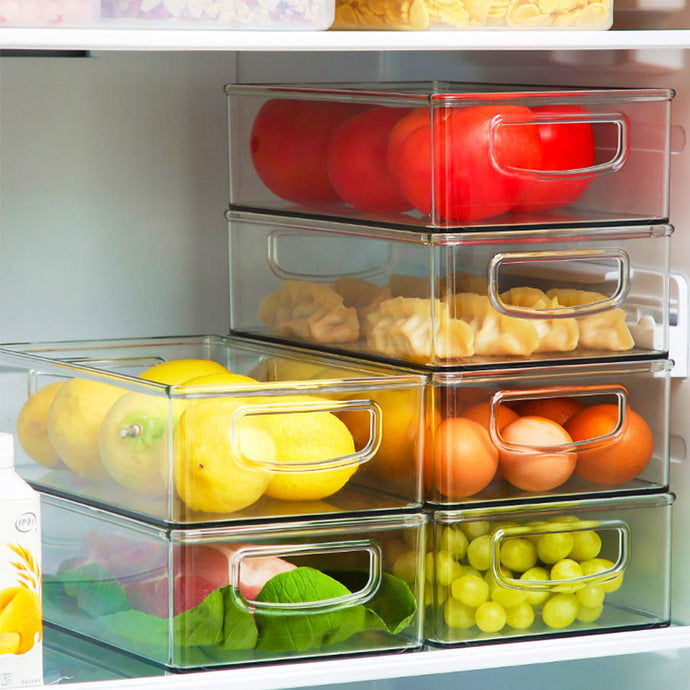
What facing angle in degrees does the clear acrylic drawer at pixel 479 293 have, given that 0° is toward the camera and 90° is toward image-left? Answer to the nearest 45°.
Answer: approximately 315°
